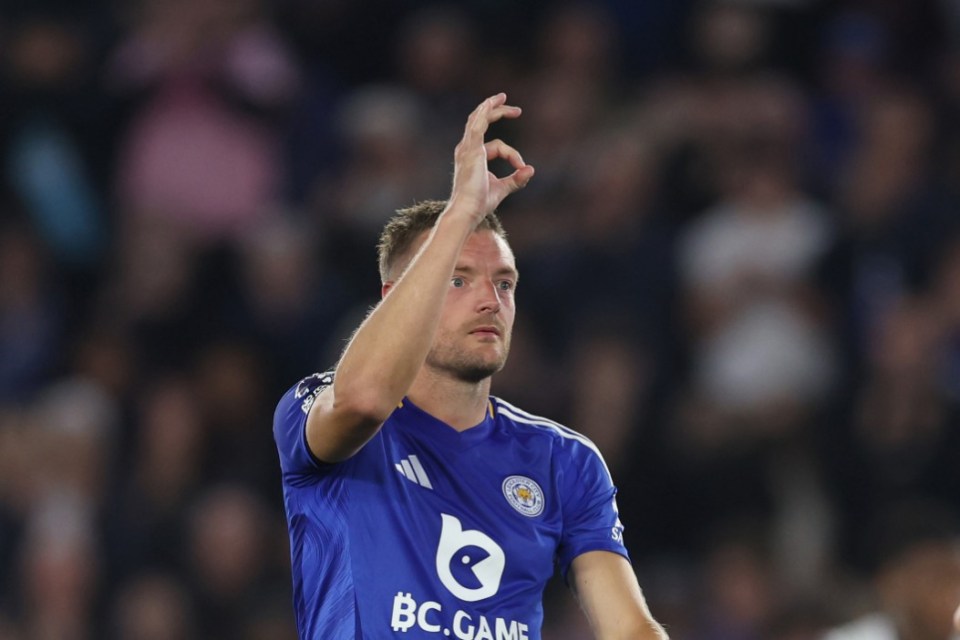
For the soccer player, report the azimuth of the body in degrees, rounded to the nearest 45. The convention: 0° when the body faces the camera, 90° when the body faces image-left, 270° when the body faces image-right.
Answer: approximately 315°

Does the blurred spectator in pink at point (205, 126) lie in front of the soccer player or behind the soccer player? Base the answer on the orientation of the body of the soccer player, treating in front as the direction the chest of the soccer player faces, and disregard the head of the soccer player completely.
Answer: behind
